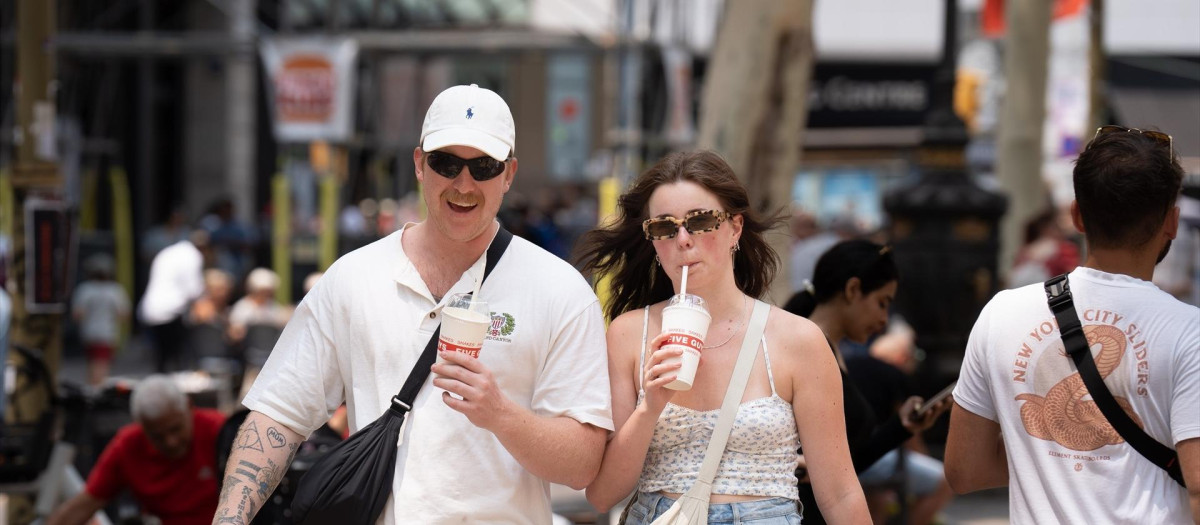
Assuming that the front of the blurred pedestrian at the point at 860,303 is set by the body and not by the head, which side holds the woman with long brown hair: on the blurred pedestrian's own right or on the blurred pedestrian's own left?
on the blurred pedestrian's own right

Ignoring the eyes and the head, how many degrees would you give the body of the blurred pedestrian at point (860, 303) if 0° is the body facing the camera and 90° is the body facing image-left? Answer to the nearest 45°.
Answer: approximately 270°

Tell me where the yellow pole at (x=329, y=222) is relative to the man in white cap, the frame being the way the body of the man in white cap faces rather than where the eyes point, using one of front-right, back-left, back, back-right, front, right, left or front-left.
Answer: back

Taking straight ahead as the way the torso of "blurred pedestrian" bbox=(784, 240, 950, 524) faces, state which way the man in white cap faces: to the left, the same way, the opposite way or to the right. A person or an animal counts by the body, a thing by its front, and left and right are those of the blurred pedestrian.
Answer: to the right

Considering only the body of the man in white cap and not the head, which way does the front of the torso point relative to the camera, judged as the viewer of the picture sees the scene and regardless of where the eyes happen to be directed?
toward the camera

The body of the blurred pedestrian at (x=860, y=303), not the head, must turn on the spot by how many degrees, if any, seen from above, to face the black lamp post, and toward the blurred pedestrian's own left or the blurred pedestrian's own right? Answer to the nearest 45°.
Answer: approximately 90° to the blurred pedestrian's own left
